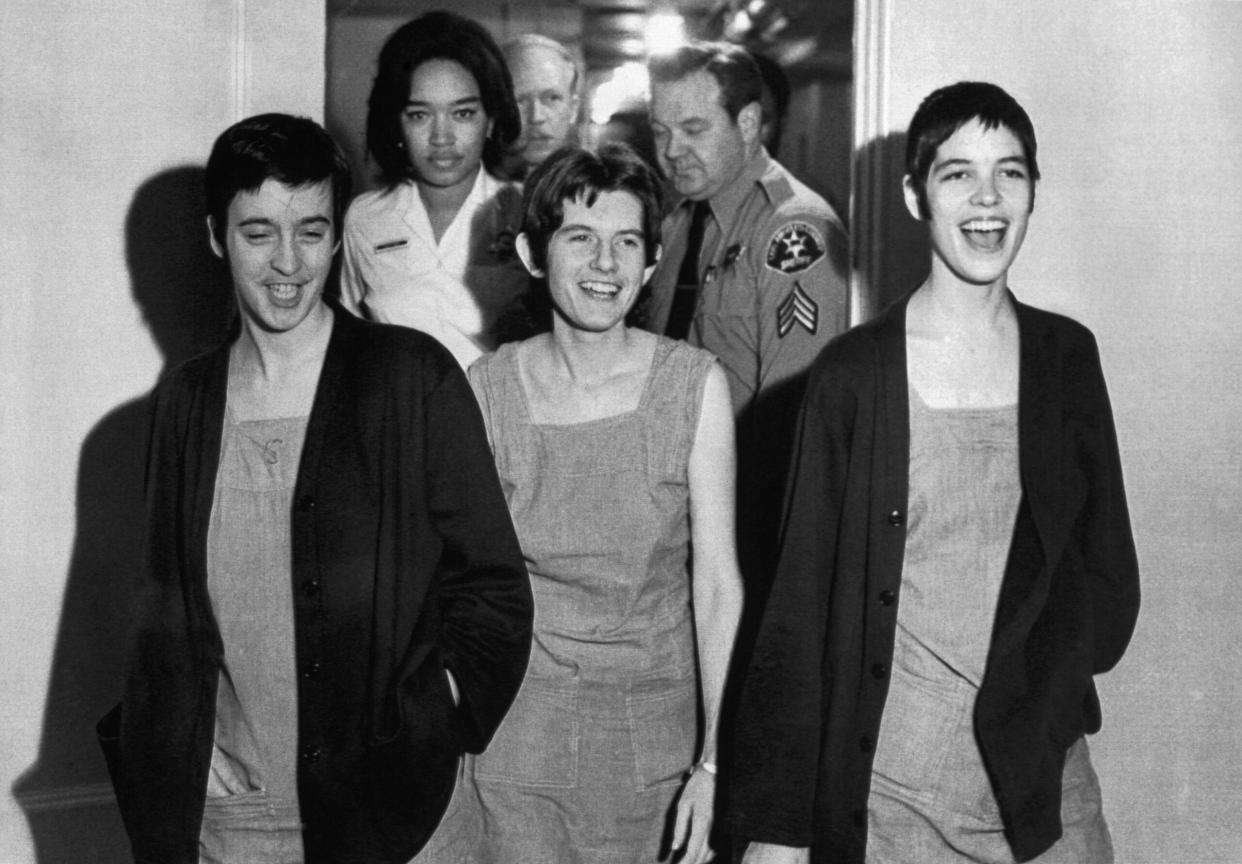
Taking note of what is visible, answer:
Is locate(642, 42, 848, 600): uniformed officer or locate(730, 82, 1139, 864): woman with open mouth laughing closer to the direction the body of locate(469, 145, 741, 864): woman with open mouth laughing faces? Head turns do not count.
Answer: the woman with open mouth laughing

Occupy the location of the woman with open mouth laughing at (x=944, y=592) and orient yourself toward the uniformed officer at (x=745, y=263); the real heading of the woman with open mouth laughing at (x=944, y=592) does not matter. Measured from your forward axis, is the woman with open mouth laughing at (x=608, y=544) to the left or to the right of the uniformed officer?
left

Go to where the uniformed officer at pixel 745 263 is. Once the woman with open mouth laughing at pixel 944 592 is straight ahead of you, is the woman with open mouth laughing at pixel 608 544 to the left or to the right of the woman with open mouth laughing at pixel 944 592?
right

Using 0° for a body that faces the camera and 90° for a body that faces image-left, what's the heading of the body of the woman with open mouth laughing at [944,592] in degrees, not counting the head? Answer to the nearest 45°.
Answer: approximately 0°

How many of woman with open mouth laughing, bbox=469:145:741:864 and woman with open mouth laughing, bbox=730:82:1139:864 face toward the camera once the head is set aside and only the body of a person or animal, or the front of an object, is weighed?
2

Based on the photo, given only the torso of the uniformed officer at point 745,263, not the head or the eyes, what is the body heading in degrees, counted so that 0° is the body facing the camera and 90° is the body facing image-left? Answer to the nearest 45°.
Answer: approximately 45°

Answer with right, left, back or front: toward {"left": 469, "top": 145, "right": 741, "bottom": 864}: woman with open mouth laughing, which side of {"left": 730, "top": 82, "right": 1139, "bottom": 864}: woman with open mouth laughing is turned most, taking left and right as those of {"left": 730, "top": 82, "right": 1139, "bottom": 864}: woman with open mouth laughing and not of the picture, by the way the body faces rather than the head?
right

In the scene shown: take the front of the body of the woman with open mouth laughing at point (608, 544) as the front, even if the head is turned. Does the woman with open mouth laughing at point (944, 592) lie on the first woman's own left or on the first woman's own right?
on the first woman's own left

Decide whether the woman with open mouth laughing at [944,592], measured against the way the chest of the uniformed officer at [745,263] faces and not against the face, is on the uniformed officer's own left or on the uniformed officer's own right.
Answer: on the uniformed officer's own left

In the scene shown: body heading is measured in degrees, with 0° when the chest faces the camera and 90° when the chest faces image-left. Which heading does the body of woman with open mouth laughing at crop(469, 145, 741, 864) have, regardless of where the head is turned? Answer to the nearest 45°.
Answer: approximately 0°

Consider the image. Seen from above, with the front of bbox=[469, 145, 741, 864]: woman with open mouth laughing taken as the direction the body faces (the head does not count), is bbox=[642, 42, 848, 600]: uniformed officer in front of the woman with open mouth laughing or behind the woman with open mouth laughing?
behind
